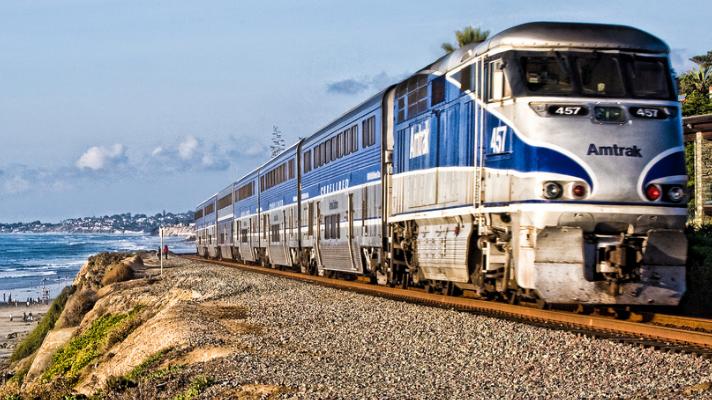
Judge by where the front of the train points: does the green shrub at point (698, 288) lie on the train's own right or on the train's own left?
on the train's own left

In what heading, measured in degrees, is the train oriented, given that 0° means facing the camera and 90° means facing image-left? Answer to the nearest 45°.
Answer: approximately 315°

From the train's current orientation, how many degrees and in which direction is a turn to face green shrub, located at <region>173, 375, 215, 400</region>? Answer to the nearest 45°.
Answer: approximately 90° to its right

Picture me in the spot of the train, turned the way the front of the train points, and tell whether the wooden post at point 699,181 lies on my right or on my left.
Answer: on my left

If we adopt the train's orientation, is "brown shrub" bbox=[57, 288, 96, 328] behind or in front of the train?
behind
